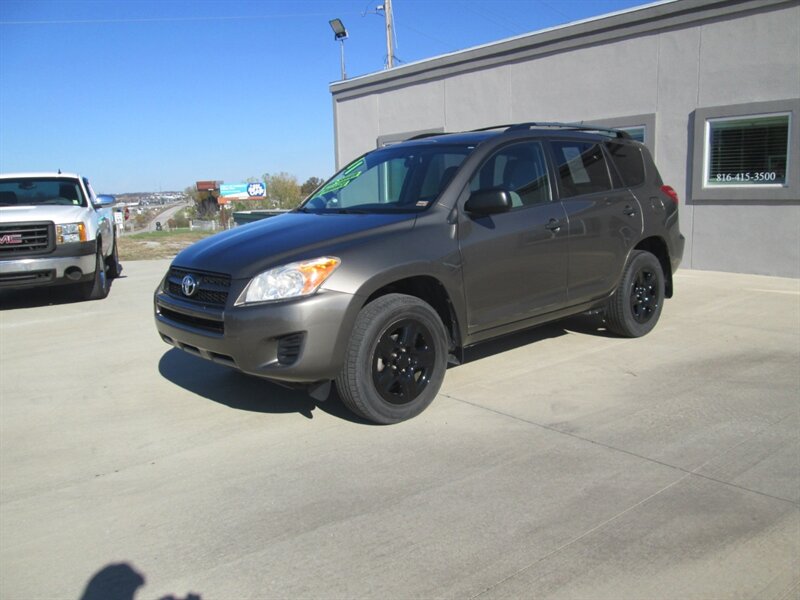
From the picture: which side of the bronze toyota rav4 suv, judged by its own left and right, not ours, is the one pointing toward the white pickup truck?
right

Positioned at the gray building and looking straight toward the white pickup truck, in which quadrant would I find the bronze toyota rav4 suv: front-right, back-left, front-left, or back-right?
front-left

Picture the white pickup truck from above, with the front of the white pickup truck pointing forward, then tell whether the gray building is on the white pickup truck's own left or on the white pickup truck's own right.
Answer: on the white pickup truck's own left

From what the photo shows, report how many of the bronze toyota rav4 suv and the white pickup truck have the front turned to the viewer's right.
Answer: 0

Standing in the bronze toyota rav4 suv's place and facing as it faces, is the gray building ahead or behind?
behind

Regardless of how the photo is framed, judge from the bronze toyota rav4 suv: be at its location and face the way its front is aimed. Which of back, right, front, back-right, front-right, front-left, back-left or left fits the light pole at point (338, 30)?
back-right

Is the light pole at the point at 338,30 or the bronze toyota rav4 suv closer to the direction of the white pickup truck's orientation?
the bronze toyota rav4 suv

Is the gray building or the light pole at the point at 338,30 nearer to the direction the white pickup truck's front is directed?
the gray building

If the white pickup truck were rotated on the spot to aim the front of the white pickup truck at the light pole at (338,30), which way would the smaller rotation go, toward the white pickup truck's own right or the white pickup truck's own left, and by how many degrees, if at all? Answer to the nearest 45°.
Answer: approximately 135° to the white pickup truck's own left

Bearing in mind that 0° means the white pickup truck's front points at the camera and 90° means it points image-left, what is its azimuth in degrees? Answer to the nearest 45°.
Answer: approximately 0°

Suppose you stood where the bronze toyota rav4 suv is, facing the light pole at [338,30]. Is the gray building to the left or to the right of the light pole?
right

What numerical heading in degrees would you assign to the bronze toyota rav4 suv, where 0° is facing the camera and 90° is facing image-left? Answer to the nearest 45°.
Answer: approximately 45°
